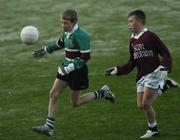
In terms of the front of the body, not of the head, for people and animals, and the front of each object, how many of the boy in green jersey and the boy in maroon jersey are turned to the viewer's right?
0

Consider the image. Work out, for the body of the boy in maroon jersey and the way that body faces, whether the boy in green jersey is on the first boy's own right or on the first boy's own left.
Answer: on the first boy's own right

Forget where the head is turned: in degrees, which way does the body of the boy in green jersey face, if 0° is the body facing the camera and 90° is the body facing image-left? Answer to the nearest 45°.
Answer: approximately 45°

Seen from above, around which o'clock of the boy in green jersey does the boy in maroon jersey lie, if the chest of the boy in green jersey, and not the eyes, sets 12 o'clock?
The boy in maroon jersey is roughly at 8 o'clock from the boy in green jersey.

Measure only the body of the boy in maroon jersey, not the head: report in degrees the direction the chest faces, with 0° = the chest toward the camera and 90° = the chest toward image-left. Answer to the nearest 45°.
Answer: approximately 45°
